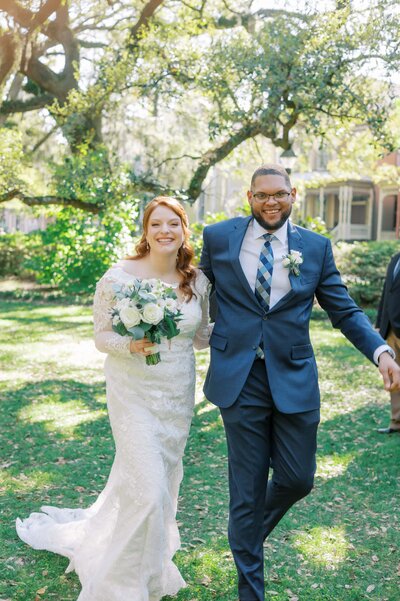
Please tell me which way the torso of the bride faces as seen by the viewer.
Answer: toward the camera

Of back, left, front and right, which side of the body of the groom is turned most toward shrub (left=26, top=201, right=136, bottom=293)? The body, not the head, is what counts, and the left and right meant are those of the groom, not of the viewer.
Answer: back

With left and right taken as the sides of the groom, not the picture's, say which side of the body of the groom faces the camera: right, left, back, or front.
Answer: front

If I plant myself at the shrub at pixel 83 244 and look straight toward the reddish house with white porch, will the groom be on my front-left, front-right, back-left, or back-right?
back-right

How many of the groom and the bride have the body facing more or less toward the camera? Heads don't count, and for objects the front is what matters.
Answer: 2

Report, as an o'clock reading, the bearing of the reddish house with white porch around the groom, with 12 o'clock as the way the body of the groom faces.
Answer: The reddish house with white porch is roughly at 6 o'clock from the groom.

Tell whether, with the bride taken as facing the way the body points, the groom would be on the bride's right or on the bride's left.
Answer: on the bride's left

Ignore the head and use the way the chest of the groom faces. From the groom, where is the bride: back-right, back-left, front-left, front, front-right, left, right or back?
right

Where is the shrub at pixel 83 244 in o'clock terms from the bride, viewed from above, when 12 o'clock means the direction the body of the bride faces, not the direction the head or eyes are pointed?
The shrub is roughly at 6 o'clock from the bride.
